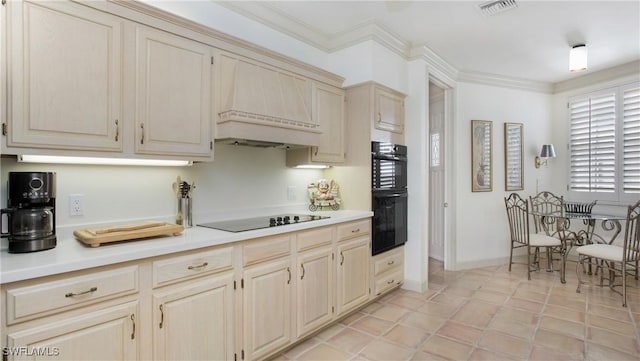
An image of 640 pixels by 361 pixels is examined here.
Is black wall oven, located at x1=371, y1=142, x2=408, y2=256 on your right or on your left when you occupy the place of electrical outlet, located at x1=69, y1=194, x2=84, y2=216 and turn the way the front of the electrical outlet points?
on your left

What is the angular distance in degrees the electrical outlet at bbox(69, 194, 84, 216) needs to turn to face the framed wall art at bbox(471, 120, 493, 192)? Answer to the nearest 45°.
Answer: approximately 90° to its left

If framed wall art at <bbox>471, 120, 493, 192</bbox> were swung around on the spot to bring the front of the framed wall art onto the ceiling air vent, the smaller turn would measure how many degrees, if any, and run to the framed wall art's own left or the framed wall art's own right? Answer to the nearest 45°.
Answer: approximately 45° to the framed wall art's own right

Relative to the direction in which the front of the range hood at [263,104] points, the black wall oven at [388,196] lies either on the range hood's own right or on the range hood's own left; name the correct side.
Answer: on the range hood's own left

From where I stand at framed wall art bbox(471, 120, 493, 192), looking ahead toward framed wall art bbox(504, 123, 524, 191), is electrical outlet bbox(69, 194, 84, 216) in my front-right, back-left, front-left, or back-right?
back-right

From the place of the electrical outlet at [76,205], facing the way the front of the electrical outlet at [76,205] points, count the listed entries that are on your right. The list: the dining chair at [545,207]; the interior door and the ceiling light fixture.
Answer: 0

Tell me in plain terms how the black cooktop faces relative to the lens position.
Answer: facing the viewer and to the right of the viewer

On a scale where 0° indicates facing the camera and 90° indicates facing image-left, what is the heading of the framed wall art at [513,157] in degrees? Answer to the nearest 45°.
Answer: approximately 315°

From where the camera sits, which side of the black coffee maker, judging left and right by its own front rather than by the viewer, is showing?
front

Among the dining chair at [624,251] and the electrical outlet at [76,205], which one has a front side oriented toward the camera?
the electrical outlet

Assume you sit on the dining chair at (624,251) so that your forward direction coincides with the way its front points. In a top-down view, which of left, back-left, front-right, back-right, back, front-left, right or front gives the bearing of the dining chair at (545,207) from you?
front

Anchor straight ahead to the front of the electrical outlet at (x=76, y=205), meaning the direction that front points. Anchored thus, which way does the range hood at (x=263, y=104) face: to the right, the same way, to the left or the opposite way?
the same way
